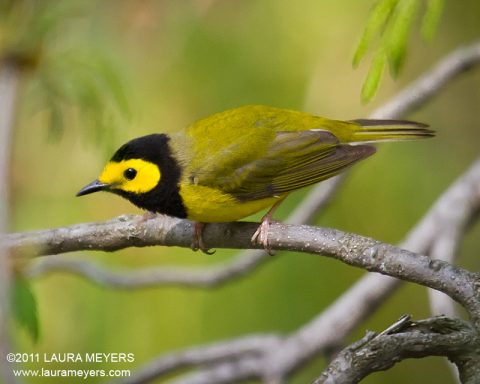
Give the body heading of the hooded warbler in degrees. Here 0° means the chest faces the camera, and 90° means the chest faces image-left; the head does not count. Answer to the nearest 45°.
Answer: approximately 90°
